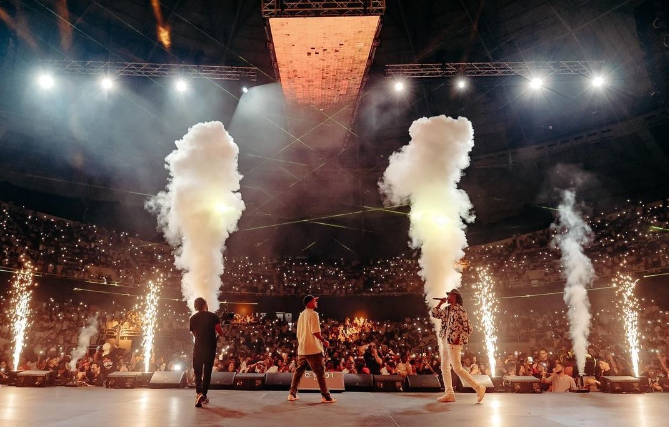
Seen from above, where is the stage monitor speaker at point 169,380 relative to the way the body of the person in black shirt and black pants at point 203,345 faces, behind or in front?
in front

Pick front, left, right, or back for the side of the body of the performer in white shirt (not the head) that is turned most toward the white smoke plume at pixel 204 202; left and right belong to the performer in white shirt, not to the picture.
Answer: left

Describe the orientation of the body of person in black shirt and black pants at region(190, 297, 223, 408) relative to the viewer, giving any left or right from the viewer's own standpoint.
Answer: facing away from the viewer

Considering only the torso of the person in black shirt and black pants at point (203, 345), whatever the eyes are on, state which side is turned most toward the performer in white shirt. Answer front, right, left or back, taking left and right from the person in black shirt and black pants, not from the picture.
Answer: right

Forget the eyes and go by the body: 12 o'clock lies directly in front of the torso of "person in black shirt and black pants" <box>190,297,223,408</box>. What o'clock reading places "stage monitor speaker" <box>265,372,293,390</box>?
The stage monitor speaker is roughly at 1 o'clock from the person in black shirt and black pants.

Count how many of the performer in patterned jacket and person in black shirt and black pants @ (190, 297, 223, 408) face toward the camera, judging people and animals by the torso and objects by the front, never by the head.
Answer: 0

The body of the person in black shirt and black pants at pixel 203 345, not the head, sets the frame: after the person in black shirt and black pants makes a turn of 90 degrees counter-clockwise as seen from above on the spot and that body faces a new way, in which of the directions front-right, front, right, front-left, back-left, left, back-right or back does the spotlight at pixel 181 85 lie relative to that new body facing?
right

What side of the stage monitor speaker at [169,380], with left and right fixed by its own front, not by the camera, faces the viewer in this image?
front

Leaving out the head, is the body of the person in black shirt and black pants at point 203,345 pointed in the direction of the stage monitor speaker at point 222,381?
yes
